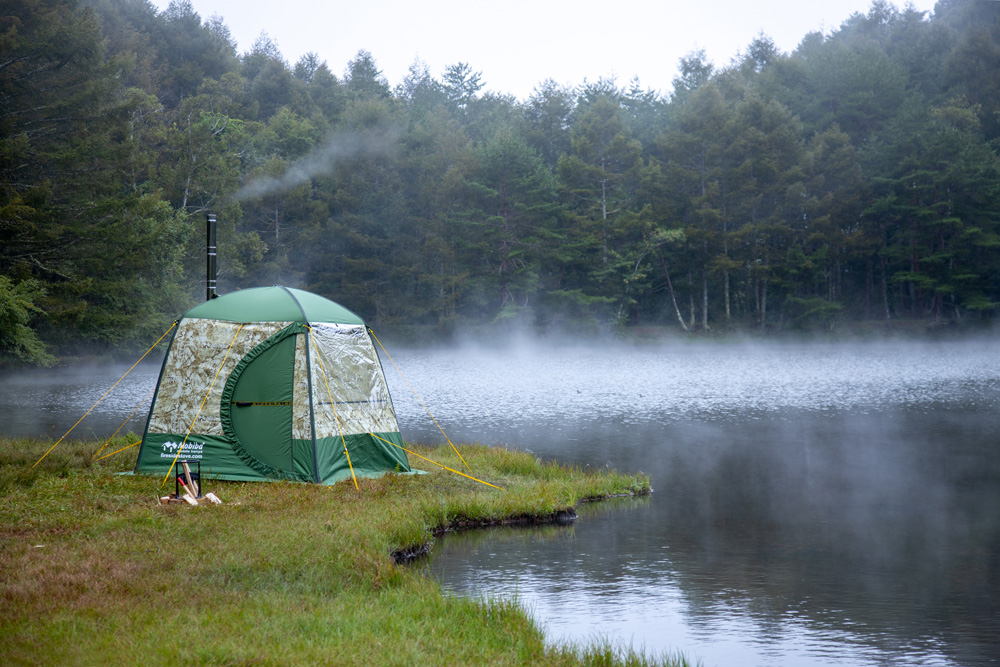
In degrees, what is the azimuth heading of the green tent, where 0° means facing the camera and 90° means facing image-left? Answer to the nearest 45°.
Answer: approximately 45°
